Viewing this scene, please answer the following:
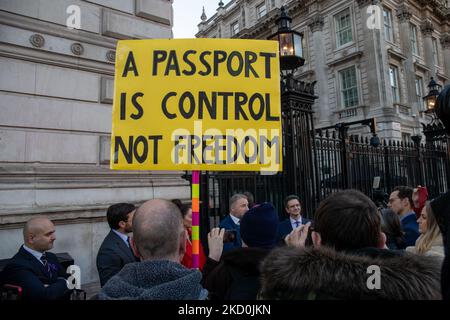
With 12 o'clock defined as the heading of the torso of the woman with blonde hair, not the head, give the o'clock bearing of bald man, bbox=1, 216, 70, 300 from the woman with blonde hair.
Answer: The bald man is roughly at 11 o'clock from the woman with blonde hair.

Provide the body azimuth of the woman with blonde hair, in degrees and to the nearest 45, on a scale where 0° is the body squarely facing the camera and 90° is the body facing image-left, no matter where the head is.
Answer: approximately 90°

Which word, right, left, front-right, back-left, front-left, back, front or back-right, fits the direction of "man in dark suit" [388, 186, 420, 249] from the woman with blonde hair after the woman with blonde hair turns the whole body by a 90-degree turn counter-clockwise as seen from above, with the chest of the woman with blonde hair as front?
back

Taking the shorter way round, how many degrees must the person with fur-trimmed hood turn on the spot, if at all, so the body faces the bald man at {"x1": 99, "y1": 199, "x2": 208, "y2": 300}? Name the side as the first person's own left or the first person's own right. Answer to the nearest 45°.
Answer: approximately 90° to the first person's own left

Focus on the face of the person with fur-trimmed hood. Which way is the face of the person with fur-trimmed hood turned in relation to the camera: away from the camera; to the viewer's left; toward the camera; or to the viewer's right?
away from the camera

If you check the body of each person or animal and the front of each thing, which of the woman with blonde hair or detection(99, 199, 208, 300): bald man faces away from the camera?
the bald man

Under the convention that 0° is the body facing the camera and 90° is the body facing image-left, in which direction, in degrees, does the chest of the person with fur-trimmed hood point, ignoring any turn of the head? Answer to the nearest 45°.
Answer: approximately 180°

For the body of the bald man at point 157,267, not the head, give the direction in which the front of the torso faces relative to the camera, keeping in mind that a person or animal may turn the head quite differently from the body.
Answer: away from the camera

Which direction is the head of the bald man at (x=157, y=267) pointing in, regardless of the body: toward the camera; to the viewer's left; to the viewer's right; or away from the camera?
away from the camera

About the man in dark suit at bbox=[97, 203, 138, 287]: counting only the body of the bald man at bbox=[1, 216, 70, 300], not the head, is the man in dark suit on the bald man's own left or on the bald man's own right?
on the bald man's own left

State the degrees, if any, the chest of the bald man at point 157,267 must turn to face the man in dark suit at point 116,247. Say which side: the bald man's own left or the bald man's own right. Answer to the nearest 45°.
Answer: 0° — they already face them

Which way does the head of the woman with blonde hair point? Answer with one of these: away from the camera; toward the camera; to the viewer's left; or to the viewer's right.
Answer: to the viewer's left

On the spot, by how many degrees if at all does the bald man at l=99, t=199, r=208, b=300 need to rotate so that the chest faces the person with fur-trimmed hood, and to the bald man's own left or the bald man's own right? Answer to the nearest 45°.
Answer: approximately 135° to the bald man's own right

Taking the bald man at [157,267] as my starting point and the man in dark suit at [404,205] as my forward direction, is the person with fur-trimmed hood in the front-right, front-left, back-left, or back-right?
front-right
